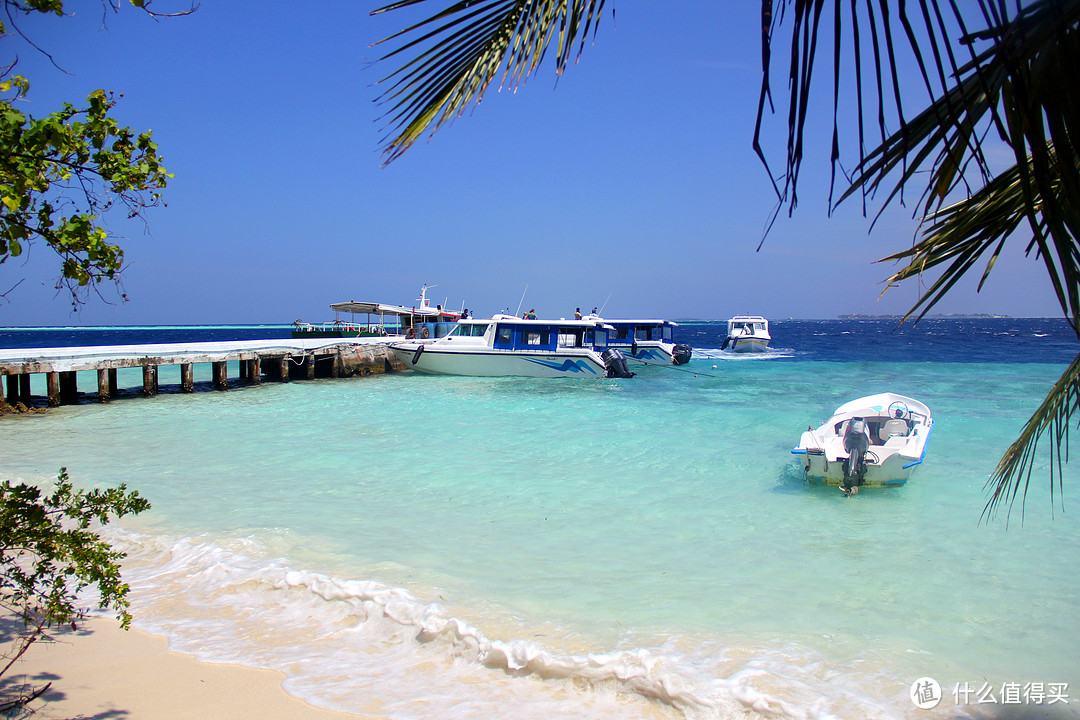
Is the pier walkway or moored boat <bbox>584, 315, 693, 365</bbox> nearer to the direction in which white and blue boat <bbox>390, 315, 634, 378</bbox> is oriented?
the pier walkway

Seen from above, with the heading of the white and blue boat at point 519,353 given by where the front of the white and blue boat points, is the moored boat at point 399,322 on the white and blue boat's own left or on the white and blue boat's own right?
on the white and blue boat's own right

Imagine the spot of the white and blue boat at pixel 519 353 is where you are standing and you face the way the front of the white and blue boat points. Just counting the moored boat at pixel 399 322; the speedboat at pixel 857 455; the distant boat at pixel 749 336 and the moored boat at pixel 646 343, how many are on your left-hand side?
1

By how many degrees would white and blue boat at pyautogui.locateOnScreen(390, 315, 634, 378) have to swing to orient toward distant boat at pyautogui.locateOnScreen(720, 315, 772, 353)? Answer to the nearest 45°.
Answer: approximately 135° to its right

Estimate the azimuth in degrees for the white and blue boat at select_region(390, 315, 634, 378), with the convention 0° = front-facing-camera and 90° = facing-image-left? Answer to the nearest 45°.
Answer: approximately 90°
